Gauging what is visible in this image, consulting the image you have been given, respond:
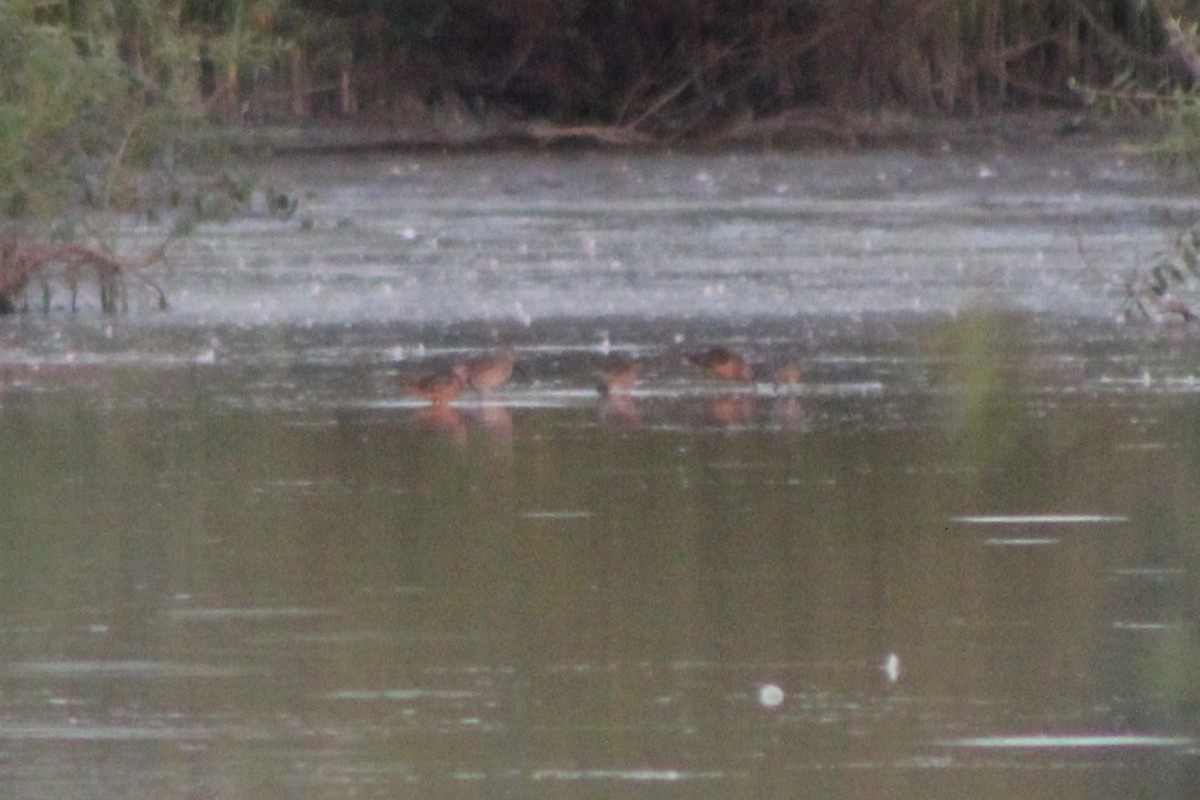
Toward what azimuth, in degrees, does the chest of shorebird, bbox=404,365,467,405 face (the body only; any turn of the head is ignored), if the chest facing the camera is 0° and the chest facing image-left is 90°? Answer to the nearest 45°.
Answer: approximately 270°
